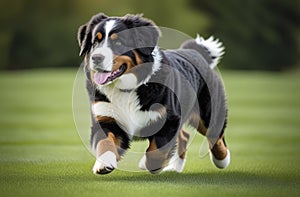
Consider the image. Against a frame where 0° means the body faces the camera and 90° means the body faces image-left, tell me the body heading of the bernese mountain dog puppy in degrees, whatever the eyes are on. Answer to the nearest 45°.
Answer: approximately 45°
